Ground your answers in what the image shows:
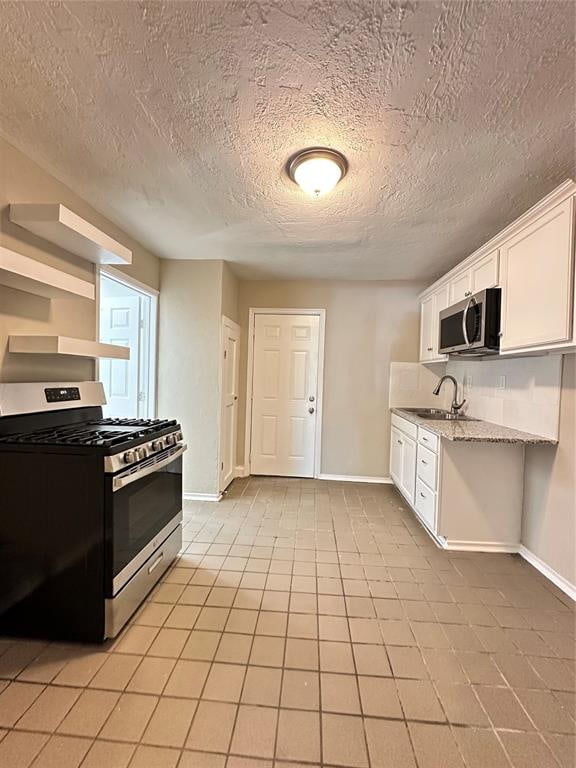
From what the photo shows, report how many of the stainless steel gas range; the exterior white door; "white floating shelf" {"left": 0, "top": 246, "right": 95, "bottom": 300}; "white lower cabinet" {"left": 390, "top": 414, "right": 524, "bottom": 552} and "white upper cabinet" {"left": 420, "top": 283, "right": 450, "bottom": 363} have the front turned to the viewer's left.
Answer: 2

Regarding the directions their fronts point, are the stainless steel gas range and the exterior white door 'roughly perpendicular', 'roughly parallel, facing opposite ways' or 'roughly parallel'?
roughly perpendicular

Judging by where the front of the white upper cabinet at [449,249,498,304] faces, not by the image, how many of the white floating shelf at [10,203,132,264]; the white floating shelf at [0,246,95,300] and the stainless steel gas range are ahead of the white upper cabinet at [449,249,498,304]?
3

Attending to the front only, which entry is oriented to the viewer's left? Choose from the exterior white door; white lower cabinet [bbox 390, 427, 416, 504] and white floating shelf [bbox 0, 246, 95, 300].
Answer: the white lower cabinet

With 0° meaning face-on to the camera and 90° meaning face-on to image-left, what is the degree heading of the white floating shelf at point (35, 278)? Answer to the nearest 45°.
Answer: approximately 315°

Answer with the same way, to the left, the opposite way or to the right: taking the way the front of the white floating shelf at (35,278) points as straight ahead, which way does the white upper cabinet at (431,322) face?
the opposite way

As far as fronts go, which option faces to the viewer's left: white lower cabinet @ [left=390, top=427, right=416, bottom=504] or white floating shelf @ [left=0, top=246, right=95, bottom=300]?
the white lower cabinet

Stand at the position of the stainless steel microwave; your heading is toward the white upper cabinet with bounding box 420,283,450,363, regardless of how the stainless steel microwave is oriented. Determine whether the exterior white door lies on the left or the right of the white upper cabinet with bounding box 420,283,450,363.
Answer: left

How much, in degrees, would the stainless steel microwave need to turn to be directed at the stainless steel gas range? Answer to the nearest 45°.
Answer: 0° — it already faces it
